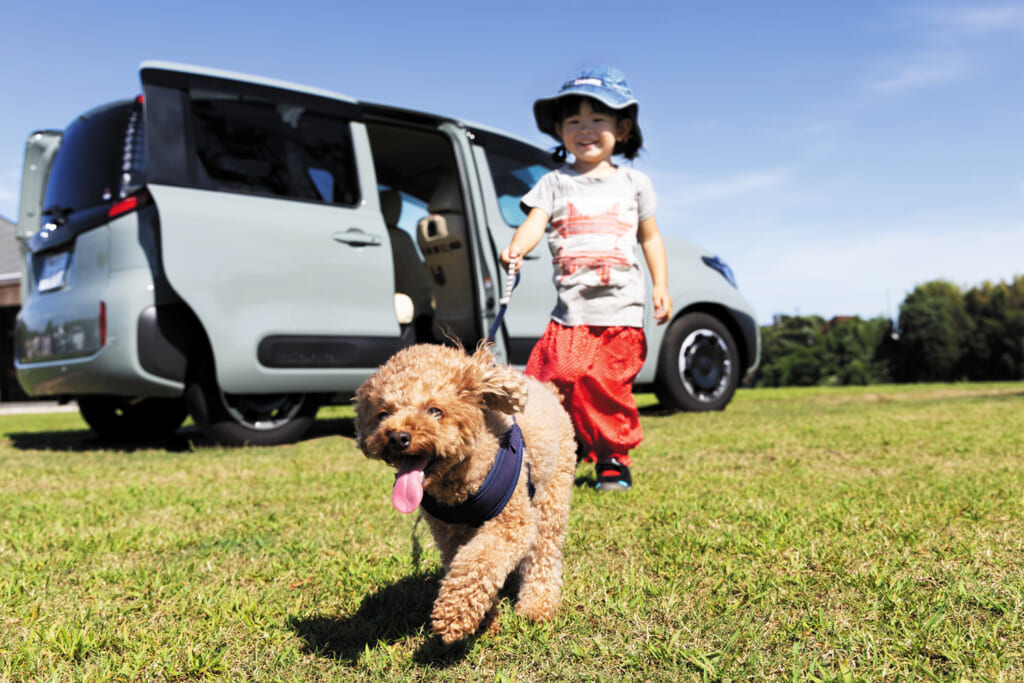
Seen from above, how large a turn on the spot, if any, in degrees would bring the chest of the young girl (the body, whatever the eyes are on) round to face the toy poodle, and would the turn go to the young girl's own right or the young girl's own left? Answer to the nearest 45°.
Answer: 0° — they already face it

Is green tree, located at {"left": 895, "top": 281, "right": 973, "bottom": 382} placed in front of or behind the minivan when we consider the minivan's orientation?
in front

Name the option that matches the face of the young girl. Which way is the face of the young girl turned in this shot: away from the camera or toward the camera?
toward the camera

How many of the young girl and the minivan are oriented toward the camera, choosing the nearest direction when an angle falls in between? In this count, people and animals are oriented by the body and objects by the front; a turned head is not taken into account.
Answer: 1

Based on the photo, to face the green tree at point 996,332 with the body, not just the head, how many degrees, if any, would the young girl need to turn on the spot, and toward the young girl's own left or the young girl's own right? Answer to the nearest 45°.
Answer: approximately 135° to the young girl's own left

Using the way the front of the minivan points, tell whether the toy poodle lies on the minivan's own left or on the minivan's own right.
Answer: on the minivan's own right

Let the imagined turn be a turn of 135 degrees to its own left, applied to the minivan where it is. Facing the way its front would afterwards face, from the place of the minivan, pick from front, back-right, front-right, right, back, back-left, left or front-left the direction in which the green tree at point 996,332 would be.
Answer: back-right

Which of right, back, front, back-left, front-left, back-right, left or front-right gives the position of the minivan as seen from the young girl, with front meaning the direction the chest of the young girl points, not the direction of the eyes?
back-right

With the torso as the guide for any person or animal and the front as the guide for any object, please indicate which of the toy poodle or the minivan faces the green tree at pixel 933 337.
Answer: the minivan

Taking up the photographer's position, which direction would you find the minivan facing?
facing away from the viewer and to the right of the viewer

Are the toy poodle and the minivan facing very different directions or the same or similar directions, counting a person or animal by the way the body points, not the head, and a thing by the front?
very different directions

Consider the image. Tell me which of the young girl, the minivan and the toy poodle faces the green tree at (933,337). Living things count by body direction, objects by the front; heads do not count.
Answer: the minivan

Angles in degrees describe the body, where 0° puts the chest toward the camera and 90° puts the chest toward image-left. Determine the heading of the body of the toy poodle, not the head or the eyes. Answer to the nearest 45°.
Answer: approximately 45°

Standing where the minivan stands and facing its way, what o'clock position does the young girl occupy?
The young girl is roughly at 3 o'clock from the minivan.

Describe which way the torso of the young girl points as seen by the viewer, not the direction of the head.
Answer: toward the camera

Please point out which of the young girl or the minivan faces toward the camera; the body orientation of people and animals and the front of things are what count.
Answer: the young girl

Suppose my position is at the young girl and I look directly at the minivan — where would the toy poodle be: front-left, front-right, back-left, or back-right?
back-left
